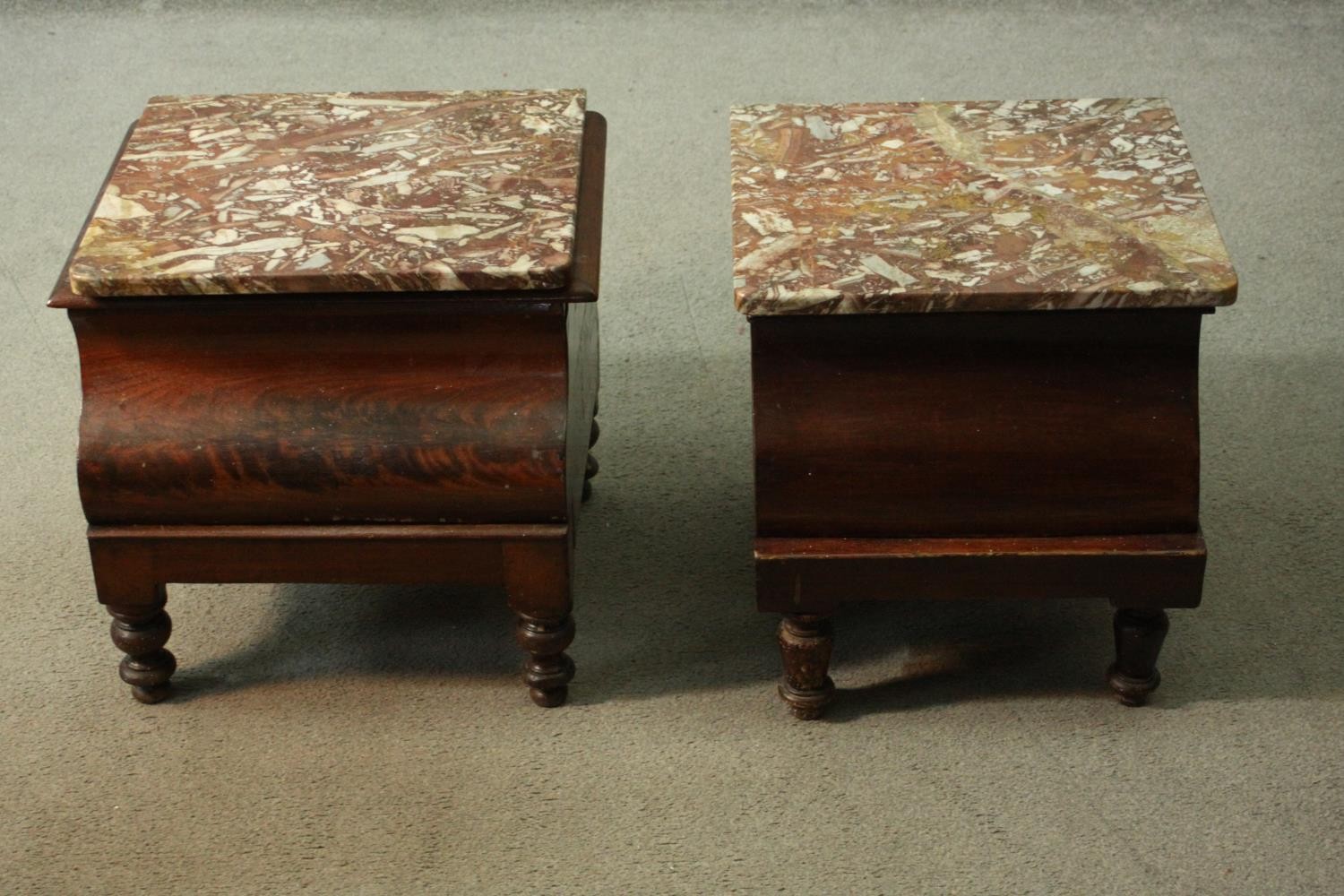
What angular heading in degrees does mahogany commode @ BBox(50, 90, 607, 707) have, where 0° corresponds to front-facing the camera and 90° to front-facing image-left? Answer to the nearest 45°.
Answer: approximately 0°

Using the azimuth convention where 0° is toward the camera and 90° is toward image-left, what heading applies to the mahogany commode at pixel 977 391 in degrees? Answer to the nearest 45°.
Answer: approximately 0°
